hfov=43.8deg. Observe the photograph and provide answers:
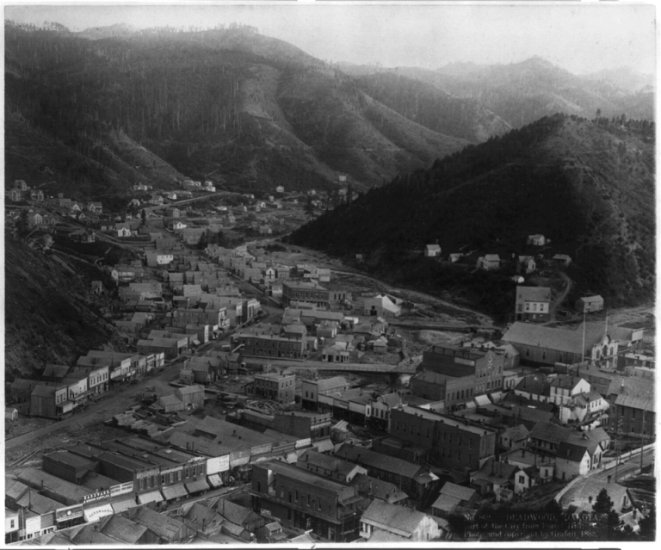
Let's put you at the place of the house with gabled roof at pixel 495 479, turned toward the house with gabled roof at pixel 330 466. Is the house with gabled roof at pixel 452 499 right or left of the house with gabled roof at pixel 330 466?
left

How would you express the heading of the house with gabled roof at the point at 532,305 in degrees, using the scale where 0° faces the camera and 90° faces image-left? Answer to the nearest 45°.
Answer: approximately 0°

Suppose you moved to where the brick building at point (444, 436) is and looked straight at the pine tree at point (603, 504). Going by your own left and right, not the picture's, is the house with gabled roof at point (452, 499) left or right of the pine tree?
right

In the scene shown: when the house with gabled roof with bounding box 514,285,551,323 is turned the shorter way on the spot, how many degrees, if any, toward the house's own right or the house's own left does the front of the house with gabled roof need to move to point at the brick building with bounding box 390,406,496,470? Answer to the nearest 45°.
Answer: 0° — it already faces it

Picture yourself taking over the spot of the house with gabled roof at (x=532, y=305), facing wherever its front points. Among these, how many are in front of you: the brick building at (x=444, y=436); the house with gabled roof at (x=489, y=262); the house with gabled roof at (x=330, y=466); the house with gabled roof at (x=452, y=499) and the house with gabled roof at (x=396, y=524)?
4

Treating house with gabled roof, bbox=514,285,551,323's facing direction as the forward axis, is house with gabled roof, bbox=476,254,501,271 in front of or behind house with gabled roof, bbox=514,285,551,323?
behind

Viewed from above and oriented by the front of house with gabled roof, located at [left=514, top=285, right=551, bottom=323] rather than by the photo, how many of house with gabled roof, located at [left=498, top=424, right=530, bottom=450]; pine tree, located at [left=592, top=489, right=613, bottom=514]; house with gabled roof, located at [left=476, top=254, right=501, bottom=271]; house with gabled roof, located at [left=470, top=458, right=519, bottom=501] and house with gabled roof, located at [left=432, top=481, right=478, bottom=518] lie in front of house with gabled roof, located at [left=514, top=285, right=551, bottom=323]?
4

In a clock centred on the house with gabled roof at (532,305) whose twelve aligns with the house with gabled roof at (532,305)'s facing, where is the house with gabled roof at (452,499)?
the house with gabled roof at (452,499) is roughly at 12 o'clock from the house with gabled roof at (532,305).

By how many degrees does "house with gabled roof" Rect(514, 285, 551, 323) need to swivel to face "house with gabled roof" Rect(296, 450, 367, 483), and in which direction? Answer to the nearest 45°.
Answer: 0° — it already faces it

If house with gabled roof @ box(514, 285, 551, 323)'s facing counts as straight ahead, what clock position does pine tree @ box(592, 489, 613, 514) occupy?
The pine tree is roughly at 12 o'clock from the house with gabled roof.

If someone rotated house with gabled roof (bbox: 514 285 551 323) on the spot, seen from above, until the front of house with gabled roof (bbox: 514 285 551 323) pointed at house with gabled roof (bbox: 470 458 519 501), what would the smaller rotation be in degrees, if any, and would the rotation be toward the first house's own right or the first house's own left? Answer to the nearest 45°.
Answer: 0° — it already faces it

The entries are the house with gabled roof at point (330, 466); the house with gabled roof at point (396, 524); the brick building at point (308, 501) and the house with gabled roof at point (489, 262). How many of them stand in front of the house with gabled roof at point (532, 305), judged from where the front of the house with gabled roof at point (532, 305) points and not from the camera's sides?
3
